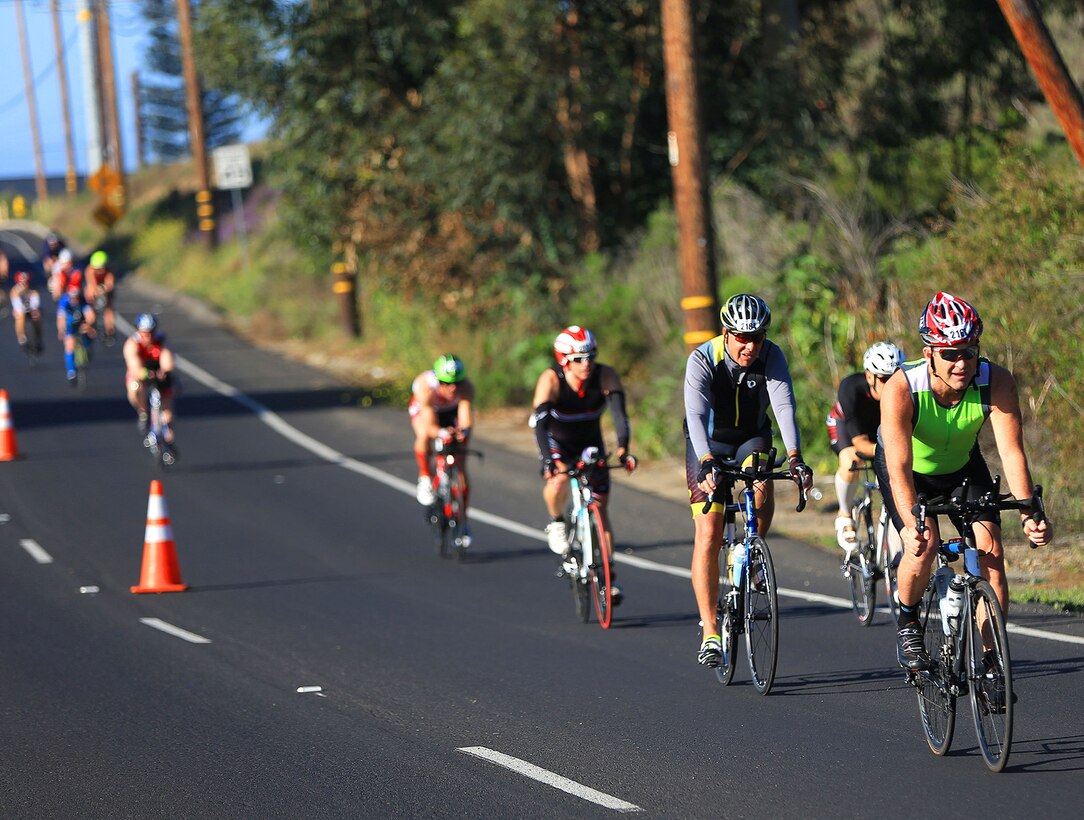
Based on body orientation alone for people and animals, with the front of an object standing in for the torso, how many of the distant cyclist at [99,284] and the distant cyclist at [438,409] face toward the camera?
2

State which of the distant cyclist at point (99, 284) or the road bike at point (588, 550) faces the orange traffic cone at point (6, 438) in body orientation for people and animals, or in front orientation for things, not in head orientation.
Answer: the distant cyclist

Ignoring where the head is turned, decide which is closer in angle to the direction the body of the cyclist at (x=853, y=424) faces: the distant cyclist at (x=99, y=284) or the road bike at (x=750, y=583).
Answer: the road bike

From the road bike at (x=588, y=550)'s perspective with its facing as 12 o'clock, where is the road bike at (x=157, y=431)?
the road bike at (x=157, y=431) is roughly at 5 o'clock from the road bike at (x=588, y=550).

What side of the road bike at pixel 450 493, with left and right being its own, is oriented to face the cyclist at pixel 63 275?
back

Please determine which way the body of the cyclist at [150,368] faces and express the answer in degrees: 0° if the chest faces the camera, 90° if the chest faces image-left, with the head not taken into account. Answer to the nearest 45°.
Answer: approximately 0°
